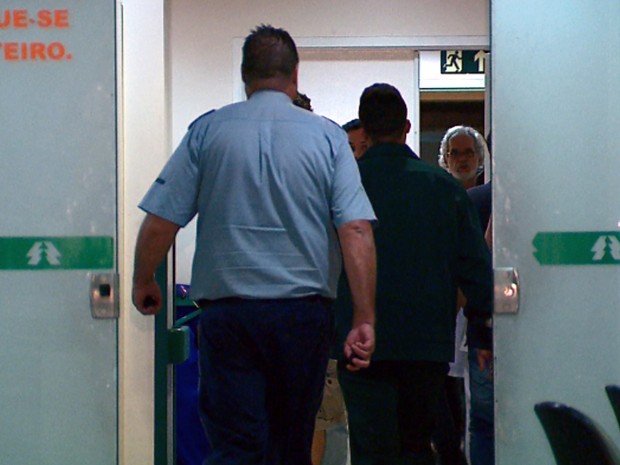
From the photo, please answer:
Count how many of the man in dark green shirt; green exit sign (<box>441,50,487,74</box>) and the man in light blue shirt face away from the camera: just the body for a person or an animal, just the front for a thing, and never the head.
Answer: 2

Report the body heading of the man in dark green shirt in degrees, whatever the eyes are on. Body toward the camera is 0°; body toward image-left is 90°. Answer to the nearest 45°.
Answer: approximately 180°

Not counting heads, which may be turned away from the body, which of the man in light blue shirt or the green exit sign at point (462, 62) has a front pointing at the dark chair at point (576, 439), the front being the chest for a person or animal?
the green exit sign

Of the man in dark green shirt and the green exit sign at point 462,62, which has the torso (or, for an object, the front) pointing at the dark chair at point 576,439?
the green exit sign

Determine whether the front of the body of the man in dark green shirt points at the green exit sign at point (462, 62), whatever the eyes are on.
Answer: yes

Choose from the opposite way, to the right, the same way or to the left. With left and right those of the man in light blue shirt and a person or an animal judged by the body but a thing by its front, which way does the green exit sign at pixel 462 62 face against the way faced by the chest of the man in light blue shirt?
the opposite way

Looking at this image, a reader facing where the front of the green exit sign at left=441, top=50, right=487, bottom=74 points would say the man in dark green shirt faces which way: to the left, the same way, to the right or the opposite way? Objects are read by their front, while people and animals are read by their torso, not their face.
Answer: the opposite way

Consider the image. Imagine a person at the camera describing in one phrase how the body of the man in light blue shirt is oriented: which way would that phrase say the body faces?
away from the camera

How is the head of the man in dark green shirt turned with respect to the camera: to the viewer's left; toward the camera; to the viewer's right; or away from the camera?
away from the camera

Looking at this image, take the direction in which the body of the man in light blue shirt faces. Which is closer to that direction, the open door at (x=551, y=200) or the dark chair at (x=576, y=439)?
the open door

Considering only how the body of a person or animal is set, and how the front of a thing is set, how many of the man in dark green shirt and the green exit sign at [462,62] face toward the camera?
1

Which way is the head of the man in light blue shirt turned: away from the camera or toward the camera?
away from the camera
